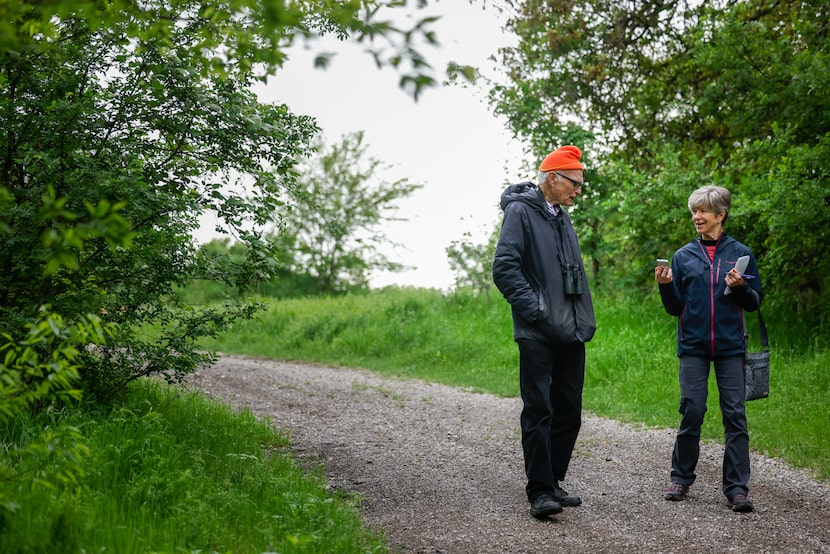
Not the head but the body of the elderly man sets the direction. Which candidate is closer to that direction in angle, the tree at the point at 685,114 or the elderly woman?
the elderly woman

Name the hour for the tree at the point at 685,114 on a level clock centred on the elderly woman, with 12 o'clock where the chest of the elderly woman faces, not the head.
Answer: The tree is roughly at 6 o'clock from the elderly woman.

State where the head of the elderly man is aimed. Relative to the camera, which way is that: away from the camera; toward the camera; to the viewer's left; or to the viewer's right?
to the viewer's right

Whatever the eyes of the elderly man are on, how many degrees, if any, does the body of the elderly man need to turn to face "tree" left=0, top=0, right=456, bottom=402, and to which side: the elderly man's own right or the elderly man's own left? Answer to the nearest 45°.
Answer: approximately 135° to the elderly man's own right

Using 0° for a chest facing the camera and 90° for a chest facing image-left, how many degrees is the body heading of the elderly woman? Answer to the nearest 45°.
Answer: approximately 0°

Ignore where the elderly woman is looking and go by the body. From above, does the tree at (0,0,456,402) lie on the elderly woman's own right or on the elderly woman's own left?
on the elderly woman's own right

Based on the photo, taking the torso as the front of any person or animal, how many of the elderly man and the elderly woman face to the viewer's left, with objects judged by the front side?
0

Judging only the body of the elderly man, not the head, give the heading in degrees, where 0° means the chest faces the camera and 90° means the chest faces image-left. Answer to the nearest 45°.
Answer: approximately 315°

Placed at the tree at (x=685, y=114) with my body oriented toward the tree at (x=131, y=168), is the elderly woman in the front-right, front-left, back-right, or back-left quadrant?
front-left

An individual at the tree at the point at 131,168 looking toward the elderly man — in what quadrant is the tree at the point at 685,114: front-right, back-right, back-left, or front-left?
front-left

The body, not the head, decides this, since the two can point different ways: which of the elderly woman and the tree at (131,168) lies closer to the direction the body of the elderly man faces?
the elderly woman

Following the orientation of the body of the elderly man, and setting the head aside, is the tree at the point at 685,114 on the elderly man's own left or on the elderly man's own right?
on the elderly man's own left

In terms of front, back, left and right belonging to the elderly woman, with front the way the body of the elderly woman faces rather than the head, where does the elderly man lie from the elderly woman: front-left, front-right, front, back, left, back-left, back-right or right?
front-right
